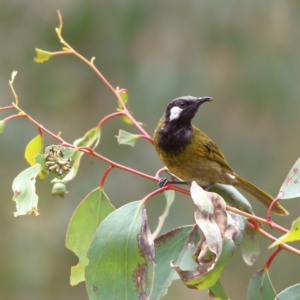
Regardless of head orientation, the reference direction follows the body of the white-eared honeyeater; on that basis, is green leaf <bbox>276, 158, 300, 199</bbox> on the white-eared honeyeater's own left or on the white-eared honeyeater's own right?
on the white-eared honeyeater's own left

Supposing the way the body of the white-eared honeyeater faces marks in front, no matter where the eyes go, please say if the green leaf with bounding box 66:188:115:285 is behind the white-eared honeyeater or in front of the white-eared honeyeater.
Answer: in front

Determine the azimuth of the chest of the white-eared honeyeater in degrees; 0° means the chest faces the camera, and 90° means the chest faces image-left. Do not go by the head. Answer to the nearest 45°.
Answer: approximately 45°

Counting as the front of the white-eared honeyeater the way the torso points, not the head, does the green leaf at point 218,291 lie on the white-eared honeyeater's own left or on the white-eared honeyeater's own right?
on the white-eared honeyeater's own left

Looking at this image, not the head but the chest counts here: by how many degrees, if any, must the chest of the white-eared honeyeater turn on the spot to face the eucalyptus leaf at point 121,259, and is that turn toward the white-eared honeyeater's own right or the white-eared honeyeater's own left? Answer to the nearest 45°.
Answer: approximately 45° to the white-eared honeyeater's own left

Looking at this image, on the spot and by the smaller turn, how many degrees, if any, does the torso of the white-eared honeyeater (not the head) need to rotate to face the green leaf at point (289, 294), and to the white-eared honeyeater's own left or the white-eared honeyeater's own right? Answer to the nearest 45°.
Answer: approximately 90° to the white-eared honeyeater's own left

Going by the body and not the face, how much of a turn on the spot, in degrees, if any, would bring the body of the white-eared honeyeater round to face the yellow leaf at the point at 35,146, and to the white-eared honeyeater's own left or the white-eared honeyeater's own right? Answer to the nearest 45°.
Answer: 0° — it already faces it
